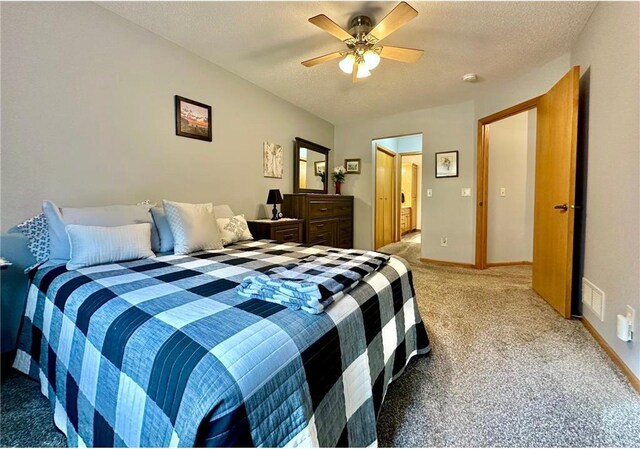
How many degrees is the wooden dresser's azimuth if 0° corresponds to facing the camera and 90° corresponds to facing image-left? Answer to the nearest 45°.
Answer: approximately 315°

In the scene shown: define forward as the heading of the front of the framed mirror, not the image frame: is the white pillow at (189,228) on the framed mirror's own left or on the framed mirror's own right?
on the framed mirror's own right

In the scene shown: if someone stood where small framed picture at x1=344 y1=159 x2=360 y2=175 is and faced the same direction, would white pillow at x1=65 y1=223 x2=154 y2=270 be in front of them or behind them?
in front

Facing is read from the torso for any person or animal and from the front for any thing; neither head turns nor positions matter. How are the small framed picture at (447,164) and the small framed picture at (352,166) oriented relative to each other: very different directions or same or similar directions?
same or similar directions

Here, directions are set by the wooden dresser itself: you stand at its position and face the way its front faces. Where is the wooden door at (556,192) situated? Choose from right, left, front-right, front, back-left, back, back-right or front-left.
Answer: front

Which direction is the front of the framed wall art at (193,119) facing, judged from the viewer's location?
facing the viewer and to the right of the viewer

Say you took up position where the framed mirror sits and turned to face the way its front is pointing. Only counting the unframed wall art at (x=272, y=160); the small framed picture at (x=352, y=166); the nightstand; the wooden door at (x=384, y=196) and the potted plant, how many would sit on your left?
3

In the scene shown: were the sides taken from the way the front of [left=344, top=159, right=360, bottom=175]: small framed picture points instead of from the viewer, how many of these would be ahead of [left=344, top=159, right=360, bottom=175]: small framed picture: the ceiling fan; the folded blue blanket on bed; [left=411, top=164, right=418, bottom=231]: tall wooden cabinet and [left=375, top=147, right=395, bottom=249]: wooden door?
2

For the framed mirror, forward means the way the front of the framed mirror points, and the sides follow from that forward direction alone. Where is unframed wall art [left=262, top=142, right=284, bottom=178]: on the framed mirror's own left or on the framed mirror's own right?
on the framed mirror's own right

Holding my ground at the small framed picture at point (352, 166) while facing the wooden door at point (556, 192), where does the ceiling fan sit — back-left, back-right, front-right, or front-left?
front-right

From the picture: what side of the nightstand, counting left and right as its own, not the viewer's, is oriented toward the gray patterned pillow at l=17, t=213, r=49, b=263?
right

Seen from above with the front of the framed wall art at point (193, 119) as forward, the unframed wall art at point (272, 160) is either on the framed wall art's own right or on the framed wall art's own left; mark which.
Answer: on the framed wall art's own left

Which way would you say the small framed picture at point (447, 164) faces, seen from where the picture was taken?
facing the viewer

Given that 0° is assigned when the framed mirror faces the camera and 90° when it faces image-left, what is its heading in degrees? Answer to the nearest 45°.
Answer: approximately 315°

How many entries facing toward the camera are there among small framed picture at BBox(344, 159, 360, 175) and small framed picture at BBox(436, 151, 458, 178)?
2

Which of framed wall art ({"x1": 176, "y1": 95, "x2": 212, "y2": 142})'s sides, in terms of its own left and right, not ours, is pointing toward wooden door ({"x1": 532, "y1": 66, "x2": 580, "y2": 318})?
front
